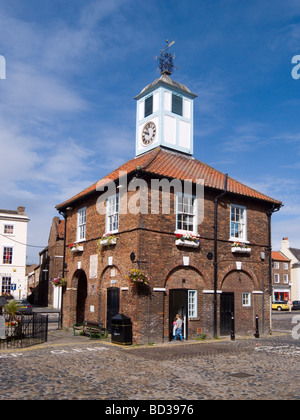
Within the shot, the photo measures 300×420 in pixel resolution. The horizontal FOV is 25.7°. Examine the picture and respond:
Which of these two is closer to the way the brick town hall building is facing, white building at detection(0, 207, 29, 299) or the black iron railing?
the black iron railing

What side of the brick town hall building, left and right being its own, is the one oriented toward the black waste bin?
front

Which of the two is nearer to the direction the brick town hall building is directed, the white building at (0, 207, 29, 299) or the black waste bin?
the black waste bin

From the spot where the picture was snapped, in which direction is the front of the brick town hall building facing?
facing the viewer and to the left of the viewer

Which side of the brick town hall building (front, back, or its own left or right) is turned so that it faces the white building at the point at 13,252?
right
